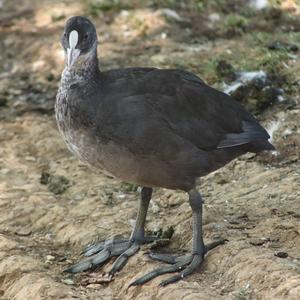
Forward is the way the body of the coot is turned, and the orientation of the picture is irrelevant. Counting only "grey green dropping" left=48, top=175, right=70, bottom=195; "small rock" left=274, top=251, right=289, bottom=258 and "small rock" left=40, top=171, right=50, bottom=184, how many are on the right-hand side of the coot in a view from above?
2

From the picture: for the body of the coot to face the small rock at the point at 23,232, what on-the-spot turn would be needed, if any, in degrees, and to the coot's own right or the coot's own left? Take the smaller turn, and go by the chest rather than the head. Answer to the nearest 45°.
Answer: approximately 90° to the coot's own right

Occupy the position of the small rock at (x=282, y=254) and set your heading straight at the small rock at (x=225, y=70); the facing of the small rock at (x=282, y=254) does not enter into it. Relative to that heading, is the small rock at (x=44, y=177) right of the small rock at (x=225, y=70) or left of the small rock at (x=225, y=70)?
left

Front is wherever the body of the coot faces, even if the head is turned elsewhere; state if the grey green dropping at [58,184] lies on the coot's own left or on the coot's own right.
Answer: on the coot's own right

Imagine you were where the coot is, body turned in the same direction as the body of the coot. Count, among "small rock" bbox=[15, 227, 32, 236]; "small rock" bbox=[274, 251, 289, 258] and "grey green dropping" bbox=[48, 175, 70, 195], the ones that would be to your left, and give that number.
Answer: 1

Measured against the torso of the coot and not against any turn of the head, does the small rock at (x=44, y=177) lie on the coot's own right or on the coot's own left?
on the coot's own right

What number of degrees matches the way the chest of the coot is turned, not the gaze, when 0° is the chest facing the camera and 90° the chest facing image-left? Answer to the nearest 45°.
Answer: approximately 45°

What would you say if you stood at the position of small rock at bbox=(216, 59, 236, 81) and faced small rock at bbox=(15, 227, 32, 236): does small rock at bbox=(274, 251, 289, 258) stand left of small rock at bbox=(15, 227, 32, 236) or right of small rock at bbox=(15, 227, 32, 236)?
left

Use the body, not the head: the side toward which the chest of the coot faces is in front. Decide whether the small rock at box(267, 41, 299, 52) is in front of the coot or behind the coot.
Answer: behind
